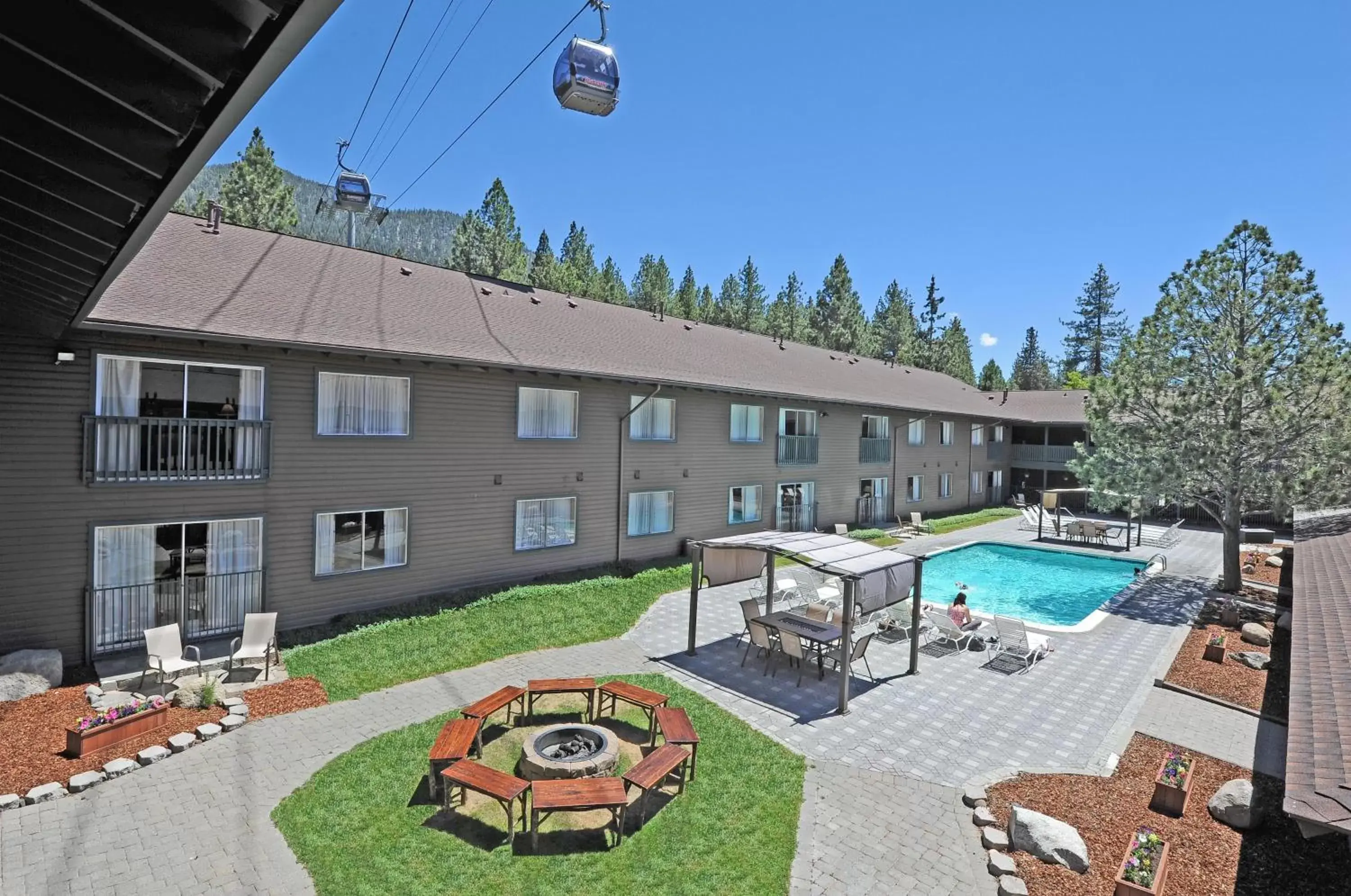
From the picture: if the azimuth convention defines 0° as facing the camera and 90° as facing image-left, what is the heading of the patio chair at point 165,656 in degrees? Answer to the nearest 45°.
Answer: approximately 315°

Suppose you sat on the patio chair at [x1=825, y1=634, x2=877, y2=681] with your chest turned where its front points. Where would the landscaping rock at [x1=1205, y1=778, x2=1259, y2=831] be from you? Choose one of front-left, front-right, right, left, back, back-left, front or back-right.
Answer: back

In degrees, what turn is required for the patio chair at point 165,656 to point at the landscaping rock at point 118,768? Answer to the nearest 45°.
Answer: approximately 45° to its right

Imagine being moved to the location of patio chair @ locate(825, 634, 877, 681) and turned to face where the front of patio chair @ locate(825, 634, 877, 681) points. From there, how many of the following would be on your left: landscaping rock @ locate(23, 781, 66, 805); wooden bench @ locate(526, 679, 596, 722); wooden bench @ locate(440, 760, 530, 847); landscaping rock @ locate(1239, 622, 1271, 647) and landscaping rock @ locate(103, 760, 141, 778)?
4

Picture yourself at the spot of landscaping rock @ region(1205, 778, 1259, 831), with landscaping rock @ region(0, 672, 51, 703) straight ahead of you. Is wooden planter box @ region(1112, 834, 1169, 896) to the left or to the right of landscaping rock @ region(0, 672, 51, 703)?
left

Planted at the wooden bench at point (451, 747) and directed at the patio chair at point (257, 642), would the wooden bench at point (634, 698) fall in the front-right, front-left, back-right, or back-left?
back-right

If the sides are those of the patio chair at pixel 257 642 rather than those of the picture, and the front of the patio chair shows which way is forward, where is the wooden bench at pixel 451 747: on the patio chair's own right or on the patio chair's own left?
on the patio chair's own left

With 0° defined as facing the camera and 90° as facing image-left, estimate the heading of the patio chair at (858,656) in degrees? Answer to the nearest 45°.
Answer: approximately 135°
